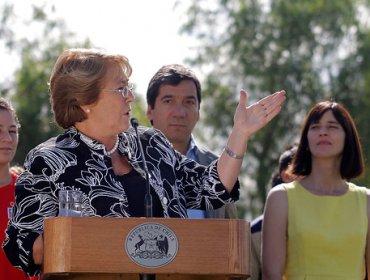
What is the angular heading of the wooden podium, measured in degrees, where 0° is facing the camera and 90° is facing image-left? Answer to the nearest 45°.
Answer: approximately 0°

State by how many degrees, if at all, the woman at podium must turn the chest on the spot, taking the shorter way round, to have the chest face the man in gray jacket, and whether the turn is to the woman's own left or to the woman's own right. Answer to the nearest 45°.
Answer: approximately 135° to the woman's own left

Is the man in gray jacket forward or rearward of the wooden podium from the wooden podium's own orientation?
rearward

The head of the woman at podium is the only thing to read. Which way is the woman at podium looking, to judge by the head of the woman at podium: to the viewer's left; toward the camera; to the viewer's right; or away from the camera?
to the viewer's right
